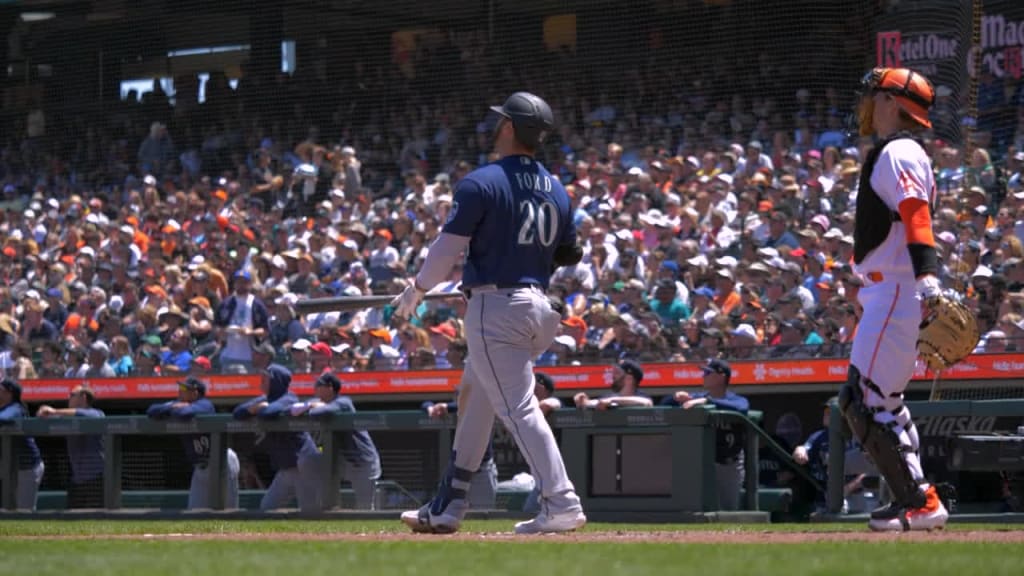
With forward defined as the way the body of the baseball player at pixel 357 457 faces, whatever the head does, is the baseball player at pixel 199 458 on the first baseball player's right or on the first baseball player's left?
on the first baseball player's right

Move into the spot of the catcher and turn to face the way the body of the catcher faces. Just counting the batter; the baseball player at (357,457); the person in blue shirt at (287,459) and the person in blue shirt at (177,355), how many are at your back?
0

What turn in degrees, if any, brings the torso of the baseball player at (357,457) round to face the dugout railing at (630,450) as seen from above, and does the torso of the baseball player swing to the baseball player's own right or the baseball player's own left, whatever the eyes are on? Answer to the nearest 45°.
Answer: approximately 90° to the baseball player's own left

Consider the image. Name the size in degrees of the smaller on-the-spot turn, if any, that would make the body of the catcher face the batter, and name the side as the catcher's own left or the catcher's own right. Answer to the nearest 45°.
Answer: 0° — they already face them

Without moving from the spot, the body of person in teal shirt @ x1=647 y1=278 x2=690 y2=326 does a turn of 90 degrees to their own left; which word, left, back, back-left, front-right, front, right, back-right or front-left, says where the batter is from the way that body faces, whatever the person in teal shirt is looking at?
right

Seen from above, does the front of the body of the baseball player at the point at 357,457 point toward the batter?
no

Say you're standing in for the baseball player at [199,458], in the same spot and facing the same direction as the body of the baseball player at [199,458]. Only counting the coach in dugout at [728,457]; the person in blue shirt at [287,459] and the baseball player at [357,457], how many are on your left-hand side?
3

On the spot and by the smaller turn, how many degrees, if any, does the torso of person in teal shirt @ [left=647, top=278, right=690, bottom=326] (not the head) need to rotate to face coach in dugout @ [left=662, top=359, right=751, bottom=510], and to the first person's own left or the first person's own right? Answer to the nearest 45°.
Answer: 0° — they already face them

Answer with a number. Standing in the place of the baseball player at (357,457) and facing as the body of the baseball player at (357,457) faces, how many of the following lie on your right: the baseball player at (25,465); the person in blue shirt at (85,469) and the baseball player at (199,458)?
3

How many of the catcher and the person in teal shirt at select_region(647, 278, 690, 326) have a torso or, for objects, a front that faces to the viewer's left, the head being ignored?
1

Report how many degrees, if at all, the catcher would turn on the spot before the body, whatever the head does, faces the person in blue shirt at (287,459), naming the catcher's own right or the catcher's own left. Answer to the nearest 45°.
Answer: approximately 45° to the catcher's own right

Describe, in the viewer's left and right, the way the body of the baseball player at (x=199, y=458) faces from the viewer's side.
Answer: facing the viewer and to the left of the viewer

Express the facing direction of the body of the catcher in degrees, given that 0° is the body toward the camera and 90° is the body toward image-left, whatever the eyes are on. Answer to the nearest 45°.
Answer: approximately 90°

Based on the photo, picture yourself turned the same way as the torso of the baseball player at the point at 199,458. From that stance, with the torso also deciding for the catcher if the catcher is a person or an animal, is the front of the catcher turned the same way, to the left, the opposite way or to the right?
to the right

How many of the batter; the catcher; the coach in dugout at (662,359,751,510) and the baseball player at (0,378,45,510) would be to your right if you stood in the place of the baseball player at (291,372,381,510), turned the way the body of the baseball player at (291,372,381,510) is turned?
1
